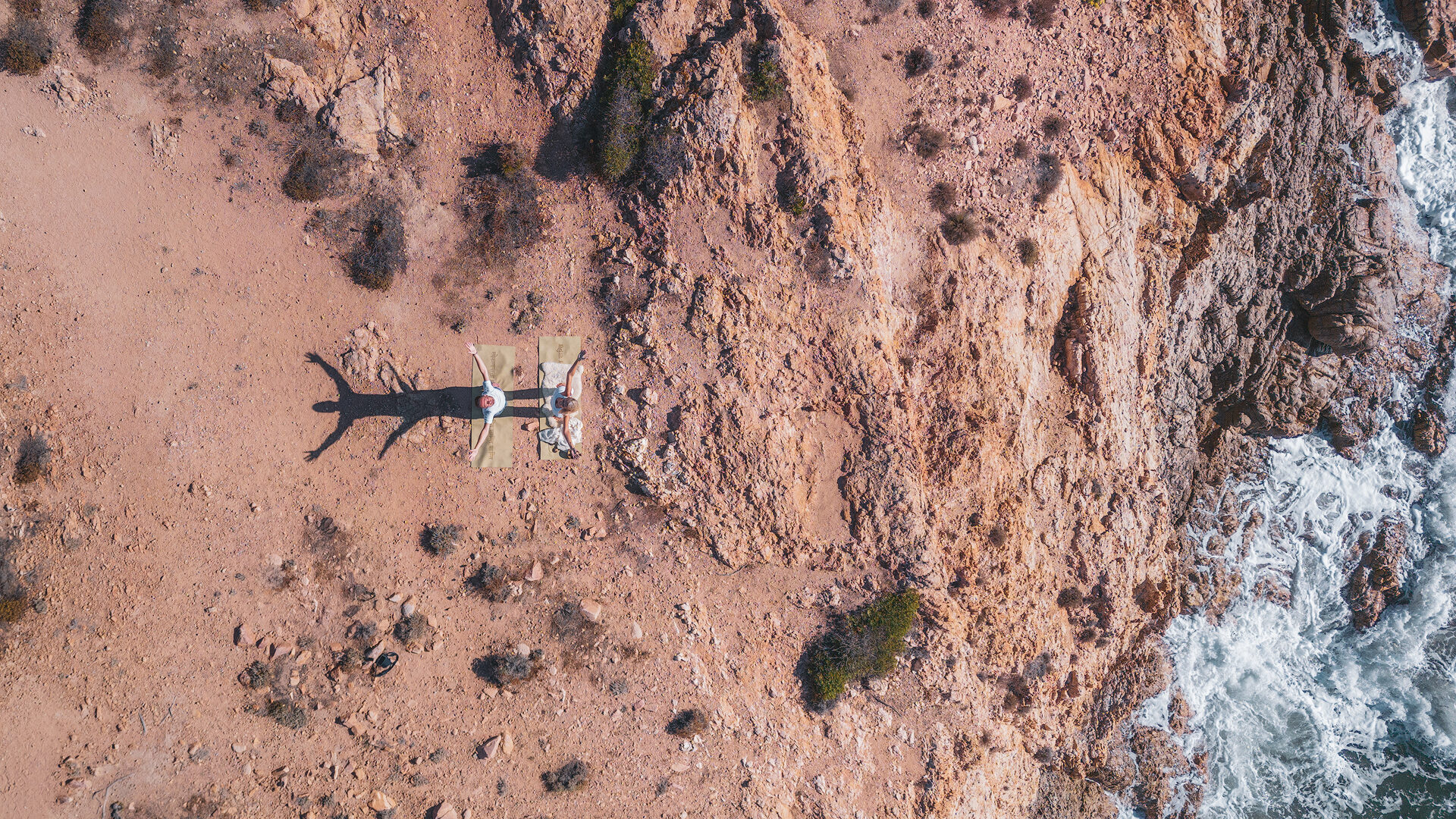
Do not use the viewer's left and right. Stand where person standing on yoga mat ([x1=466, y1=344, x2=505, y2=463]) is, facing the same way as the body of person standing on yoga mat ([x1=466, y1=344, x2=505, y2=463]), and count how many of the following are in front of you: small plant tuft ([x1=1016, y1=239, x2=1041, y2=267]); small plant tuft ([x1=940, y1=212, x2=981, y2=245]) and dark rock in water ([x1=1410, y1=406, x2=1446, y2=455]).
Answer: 3

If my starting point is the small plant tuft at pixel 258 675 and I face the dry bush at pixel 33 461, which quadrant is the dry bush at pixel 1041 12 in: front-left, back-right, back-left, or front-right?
back-right

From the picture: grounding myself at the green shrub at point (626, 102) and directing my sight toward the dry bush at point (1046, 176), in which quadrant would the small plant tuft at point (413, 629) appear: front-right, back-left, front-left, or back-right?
back-right

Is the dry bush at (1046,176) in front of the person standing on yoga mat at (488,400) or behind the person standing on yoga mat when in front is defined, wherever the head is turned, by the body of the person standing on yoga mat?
in front

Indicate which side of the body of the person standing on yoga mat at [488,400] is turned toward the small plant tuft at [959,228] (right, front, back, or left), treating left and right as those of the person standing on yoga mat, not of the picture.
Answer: front

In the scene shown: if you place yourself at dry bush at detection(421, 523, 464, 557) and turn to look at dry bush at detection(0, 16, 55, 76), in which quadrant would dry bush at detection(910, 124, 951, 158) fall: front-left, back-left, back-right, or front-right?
back-right

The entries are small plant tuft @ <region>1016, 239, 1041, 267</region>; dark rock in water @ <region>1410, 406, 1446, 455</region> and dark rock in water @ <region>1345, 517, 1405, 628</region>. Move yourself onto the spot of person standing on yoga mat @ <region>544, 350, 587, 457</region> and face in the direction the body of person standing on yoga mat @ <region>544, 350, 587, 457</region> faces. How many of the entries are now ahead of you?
3
